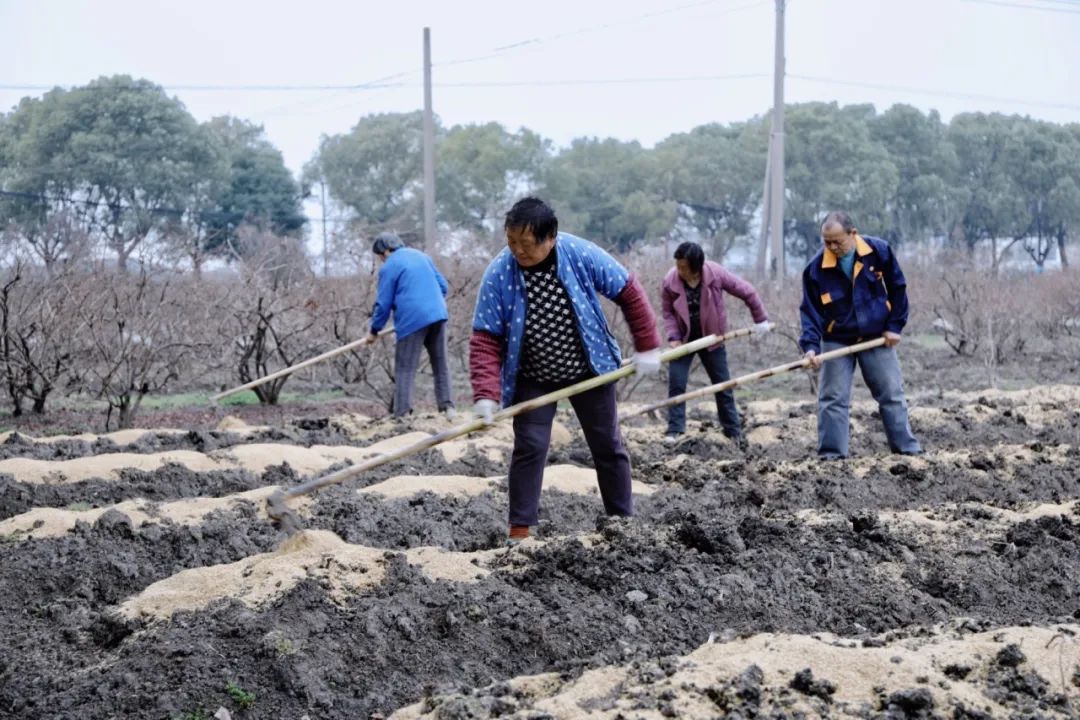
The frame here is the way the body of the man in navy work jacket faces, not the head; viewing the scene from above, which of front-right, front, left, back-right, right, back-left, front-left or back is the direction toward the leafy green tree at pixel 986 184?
back

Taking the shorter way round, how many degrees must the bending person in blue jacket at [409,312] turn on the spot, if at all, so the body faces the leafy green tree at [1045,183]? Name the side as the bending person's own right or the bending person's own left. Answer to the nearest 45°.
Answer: approximately 90° to the bending person's own right

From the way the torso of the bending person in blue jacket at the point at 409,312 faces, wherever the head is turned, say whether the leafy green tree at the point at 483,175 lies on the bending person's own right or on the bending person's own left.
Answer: on the bending person's own right

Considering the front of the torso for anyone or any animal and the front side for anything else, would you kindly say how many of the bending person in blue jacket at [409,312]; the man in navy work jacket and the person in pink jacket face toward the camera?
2

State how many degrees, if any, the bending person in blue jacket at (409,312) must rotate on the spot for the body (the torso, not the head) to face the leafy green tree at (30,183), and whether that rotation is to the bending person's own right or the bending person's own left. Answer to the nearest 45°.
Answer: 0° — they already face it

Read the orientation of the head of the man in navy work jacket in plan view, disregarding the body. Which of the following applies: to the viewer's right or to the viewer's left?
to the viewer's left

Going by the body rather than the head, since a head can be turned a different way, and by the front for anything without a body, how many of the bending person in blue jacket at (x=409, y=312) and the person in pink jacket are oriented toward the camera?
1

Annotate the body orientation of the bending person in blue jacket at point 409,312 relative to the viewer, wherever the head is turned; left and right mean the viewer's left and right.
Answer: facing away from the viewer and to the left of the viewer

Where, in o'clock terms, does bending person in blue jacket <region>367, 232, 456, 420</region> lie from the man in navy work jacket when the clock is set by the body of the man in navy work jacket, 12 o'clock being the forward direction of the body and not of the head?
The bending person in blue jacket is roughly at 4 o'clock from the man in navy work jacket.

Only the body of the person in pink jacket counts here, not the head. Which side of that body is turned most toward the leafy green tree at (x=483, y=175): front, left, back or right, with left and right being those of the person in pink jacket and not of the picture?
back

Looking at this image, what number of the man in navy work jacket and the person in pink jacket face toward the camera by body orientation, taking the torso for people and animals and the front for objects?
2
